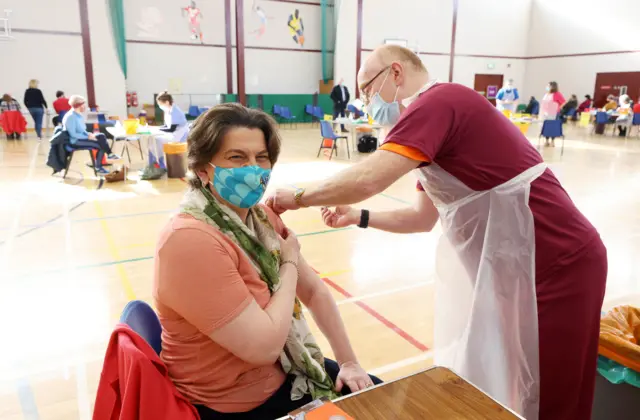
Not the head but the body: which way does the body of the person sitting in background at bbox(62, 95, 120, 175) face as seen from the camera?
to the viewer's right

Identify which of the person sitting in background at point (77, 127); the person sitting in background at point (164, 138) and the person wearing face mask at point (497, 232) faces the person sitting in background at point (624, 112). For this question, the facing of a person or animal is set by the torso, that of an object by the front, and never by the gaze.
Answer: the person sitting in background at point (77, 127)

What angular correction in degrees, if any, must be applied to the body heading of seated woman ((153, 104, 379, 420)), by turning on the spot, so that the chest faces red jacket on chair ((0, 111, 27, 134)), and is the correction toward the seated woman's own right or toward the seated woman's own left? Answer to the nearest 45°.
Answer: approximately 180°

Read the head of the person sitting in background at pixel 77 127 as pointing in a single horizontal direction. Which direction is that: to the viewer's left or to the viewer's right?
to the viewer's right

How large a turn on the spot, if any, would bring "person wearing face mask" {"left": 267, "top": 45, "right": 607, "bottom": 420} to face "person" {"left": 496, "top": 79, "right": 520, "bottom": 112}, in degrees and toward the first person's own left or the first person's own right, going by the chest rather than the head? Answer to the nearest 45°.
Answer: approximately 90° to the first person's own right

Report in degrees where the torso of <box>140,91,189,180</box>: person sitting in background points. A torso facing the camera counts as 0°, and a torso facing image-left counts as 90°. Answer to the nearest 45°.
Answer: approximately 90°

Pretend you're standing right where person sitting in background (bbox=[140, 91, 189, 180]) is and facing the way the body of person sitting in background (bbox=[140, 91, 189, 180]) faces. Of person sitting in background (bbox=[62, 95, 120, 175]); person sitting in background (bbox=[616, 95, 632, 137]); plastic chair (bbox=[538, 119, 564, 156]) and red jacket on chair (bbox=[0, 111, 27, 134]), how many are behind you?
2

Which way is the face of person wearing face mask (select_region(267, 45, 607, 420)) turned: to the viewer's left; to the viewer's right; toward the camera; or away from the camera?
to the viewer's left

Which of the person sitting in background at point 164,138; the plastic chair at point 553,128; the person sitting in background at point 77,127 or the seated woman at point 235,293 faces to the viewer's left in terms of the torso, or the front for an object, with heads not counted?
the person sitting in background at point 164,138

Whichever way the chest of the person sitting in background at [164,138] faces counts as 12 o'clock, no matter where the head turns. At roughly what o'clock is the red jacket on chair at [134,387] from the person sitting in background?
The red jacket on chair is roughly at 9 o'clock from the person sitting in background.

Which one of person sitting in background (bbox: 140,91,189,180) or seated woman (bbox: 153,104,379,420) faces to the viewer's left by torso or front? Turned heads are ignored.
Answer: the person sitting in background
